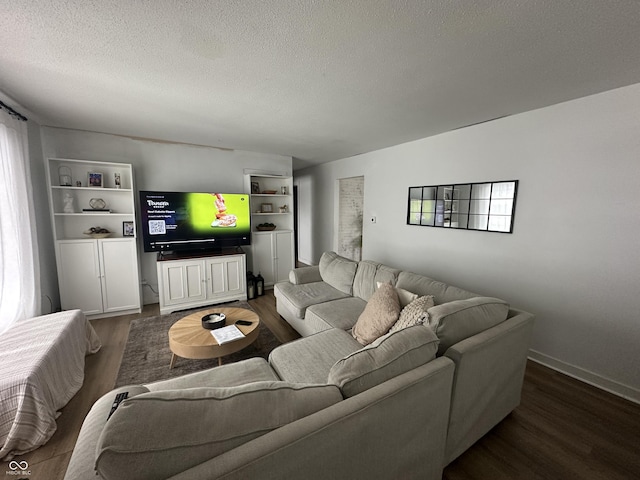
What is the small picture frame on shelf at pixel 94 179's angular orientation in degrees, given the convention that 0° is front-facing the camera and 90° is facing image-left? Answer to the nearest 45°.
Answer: approximately 0°

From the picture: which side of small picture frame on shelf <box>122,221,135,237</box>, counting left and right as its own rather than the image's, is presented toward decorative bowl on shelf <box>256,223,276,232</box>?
left

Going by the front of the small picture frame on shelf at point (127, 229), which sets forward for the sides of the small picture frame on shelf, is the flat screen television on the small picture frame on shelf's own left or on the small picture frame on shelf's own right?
on the small picture frame on shelf's own left

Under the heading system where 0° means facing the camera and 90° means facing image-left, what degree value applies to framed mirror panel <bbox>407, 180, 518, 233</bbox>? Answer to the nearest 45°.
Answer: approximately 45°

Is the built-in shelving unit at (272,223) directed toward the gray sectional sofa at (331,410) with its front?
yes
